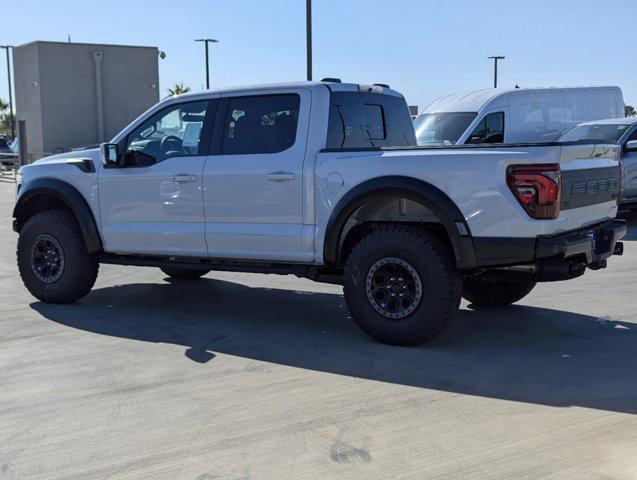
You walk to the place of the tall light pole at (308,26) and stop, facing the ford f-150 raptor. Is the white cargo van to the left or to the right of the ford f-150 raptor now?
left

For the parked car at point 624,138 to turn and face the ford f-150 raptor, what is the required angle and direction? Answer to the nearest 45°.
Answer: approximately 45° to its left

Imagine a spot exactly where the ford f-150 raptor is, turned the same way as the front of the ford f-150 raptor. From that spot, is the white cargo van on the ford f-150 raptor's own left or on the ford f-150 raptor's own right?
on the ford f-150 raptor's own right

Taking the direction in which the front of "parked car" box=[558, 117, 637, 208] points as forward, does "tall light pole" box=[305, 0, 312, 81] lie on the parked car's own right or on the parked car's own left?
on the parked car's own right

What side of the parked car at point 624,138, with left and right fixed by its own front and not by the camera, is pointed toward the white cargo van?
right

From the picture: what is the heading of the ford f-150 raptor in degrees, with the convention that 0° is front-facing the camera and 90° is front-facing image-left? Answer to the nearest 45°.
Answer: approximately 135°

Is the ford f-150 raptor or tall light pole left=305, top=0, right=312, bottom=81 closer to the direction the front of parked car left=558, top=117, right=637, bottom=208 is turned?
the ford f-150 raptor

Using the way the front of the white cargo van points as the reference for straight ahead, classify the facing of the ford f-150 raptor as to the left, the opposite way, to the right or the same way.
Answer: to the right

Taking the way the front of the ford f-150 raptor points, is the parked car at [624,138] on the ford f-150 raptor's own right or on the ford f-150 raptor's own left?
on the ford f-150 raptor's own right

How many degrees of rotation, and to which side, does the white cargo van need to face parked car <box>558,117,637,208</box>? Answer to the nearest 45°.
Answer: approximately 90° to its left

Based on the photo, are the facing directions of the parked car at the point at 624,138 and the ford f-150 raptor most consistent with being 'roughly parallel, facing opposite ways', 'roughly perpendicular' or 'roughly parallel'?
roughly perpendicular

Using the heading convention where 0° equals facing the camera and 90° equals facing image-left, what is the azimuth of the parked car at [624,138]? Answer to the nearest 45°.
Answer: approximately 45°
